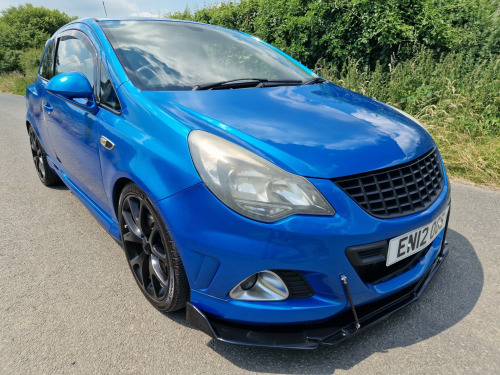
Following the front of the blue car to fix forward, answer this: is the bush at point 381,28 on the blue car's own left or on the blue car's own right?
on the blue car's own left

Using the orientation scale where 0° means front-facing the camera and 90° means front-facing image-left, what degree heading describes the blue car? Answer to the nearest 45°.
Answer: approximately 315°
